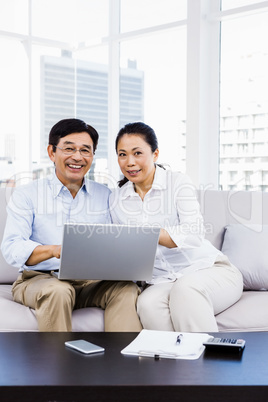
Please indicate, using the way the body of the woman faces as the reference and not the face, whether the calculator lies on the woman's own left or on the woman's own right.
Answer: on the woman's own left

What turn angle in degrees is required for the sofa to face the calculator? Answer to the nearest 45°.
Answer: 0° — it already faces it

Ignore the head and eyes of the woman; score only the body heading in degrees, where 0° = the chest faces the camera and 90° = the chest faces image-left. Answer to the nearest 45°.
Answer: approximately 45°
